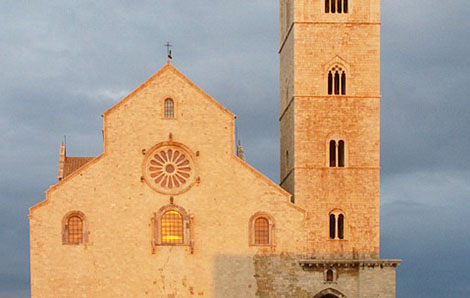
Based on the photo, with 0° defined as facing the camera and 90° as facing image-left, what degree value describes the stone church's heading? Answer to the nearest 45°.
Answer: approximately 0°
